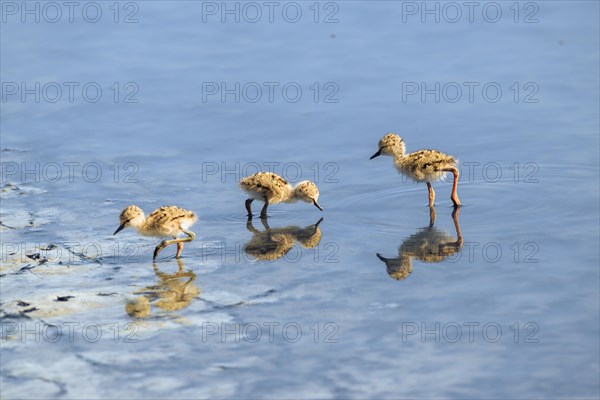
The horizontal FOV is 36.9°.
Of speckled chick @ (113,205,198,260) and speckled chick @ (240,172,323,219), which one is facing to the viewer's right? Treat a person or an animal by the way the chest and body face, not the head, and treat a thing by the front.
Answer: speckled chick @ (240,172,323,219)

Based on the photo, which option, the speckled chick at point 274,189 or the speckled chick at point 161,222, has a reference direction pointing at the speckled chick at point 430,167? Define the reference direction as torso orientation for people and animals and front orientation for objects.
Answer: the speckled chick at point 274,189

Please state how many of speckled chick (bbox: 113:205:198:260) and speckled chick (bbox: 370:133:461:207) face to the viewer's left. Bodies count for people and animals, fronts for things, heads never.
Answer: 2

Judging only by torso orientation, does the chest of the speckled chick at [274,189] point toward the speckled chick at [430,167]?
yes

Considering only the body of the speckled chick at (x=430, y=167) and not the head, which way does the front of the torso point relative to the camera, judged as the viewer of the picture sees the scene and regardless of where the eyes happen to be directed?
to the viewer's left

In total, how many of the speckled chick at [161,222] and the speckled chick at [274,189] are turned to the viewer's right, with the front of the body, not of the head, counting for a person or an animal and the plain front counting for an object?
1

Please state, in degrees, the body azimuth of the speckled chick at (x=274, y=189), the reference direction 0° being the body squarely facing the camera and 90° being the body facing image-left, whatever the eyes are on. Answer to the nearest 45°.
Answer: approximately 270°

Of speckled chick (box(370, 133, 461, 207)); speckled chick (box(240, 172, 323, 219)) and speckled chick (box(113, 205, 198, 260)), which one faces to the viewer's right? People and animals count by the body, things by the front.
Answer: speckled chick (box(240, 172, 323, 219))

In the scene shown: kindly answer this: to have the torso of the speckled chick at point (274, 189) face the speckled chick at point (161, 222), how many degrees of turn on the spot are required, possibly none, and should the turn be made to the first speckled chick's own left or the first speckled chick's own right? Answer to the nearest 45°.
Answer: approximately 135° to the first speckled chick's own right

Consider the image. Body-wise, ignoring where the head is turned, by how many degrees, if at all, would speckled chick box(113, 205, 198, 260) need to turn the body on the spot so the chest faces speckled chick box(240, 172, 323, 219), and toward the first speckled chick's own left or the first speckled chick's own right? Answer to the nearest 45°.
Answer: approximately 135° to the first speckled chick's own right

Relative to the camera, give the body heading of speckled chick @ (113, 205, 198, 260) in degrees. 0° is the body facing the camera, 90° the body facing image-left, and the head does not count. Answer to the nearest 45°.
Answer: approximately 90°

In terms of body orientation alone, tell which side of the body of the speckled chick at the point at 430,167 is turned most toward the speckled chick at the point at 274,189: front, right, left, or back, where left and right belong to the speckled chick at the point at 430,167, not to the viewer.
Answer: front

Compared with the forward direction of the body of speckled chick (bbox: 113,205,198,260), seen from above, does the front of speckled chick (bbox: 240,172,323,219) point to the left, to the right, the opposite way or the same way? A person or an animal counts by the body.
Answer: the opposite way

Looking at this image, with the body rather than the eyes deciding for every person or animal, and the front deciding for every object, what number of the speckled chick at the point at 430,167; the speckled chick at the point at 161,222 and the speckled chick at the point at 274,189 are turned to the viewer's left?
2

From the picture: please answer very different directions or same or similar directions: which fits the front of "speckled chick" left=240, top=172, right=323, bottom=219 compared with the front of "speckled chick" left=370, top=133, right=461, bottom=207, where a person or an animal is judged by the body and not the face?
very different directions
